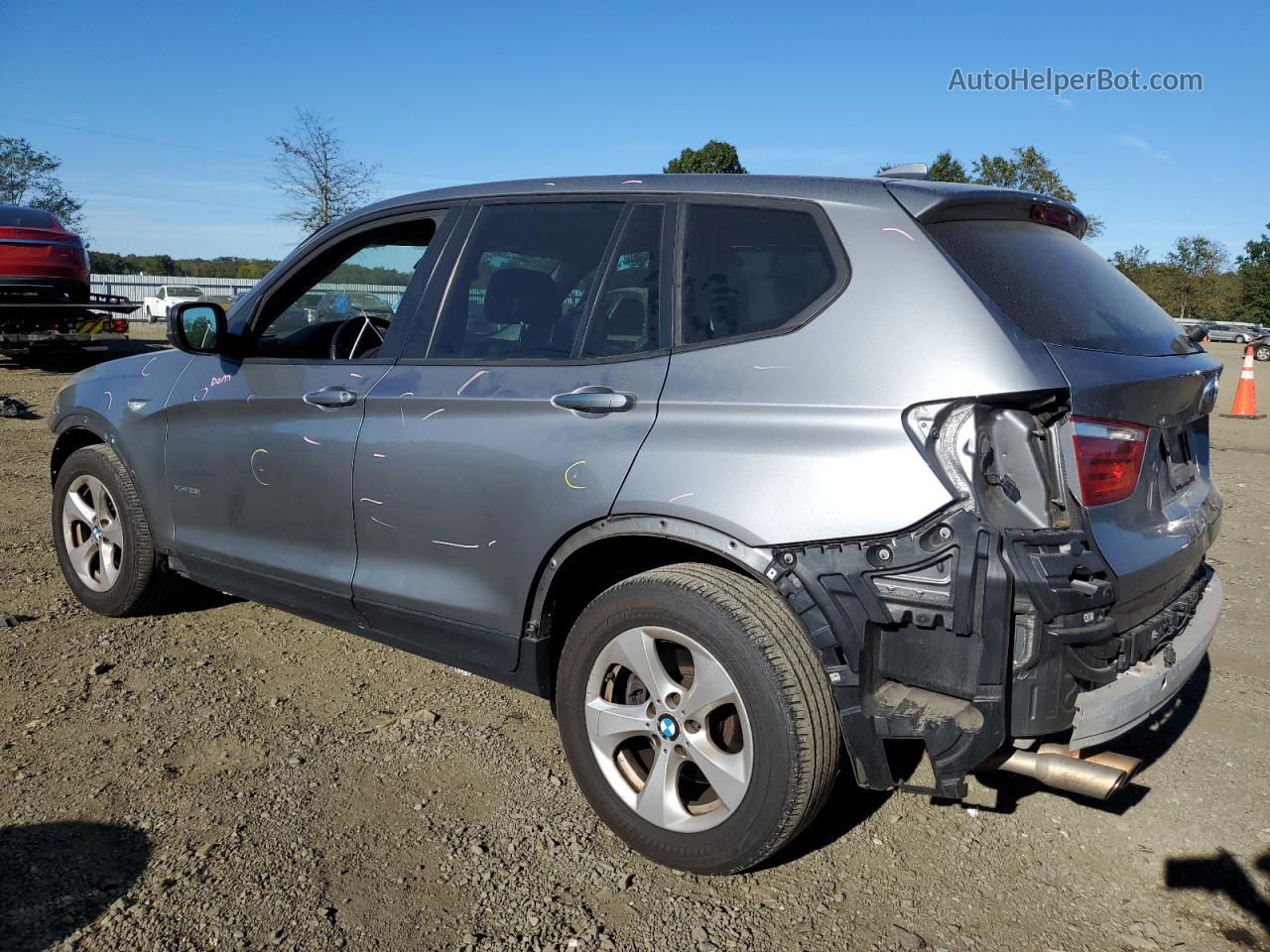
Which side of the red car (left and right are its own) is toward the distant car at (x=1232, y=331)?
right

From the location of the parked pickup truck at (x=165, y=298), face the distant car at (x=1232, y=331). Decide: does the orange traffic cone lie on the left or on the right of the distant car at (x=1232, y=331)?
right

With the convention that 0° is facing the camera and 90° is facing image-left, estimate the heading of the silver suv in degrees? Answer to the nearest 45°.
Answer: approximately 135°

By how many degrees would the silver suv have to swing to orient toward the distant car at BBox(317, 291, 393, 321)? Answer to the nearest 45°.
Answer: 0° — it already faces it

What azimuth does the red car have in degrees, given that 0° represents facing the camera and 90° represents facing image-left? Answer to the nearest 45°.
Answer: approximately 180°

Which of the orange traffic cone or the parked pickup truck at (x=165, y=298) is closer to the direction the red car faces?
the parked pickup truck

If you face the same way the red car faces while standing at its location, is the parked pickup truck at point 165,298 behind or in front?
in front

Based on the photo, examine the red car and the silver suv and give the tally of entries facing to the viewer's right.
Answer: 0

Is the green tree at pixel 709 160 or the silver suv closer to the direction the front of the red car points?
the green tree

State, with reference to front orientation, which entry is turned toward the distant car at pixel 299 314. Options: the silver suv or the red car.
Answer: the silver suv
